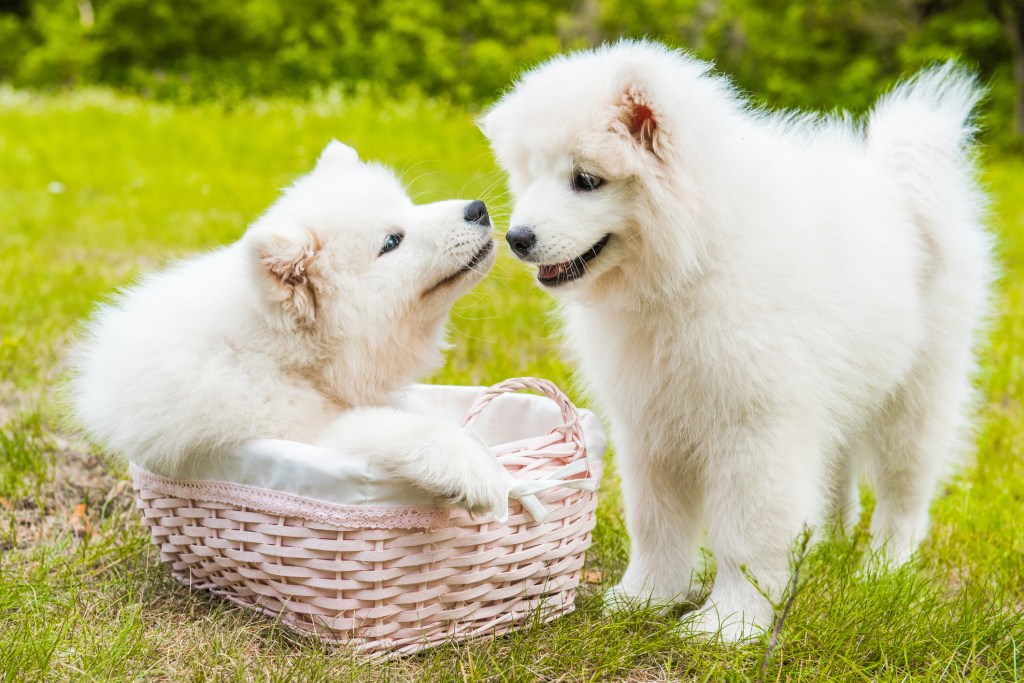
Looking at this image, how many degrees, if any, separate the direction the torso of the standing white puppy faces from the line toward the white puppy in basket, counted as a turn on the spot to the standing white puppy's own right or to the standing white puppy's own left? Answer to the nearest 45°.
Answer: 0° — it already faces it

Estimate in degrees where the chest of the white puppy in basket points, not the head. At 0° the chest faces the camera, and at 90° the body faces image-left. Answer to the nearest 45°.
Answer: approximately 270°

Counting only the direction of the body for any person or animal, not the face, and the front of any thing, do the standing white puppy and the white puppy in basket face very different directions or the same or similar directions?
very different directions

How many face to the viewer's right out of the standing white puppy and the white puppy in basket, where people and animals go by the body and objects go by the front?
1

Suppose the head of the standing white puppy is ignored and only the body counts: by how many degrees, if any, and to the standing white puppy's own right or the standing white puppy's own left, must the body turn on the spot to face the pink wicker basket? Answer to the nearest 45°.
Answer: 0° — it already faces it

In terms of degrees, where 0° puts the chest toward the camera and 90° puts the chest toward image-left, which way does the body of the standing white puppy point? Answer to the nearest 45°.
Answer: approximately 45°
